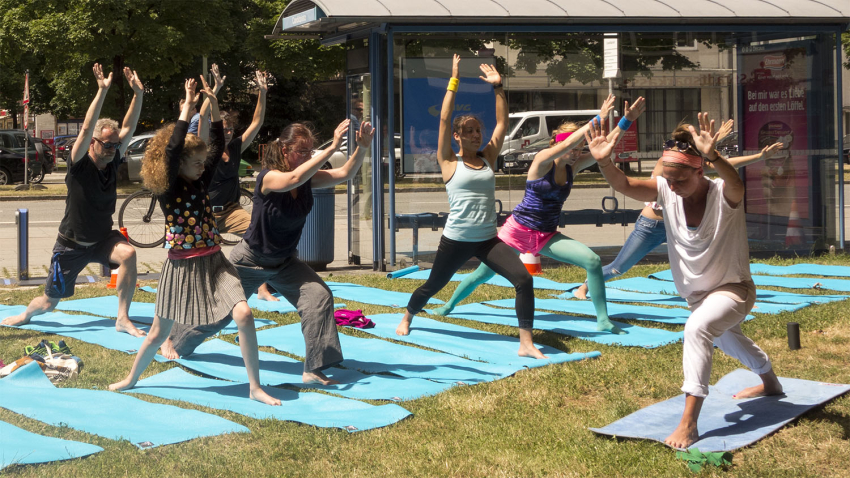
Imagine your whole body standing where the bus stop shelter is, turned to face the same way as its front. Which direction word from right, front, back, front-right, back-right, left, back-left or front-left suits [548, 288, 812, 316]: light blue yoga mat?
back

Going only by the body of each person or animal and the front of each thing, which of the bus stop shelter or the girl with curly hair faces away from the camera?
the bus stop shelter

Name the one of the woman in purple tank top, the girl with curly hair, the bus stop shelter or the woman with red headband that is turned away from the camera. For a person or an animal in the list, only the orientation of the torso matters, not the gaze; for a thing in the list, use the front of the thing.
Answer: the bus stop shelter

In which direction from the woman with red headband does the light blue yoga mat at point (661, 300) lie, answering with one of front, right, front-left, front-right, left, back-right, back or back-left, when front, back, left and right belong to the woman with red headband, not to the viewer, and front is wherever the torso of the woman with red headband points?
back-right

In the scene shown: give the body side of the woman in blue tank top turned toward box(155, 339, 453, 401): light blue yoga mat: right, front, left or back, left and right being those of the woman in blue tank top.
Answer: right

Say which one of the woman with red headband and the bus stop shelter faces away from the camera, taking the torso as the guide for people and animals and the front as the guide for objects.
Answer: the bus stop shelter

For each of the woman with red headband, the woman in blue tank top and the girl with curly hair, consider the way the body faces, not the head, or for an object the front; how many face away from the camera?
0

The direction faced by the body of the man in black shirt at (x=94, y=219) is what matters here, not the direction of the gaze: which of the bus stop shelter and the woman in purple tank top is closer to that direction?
the woman in purple tank top

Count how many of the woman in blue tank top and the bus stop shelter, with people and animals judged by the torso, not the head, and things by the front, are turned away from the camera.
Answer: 1

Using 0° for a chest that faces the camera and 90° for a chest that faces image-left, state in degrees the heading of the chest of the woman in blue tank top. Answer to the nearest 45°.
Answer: approximately 315°

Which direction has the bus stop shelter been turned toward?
away from the camera

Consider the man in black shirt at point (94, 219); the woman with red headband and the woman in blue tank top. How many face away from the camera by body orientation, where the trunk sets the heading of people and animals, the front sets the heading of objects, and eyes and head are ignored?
0

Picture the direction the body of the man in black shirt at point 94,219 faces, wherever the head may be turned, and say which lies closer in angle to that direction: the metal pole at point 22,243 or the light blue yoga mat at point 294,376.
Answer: the light blue yoga mat

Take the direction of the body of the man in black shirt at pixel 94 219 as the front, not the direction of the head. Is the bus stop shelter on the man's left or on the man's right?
on the man's left
